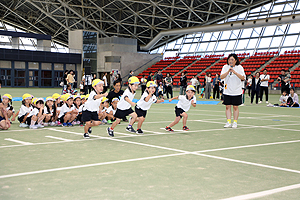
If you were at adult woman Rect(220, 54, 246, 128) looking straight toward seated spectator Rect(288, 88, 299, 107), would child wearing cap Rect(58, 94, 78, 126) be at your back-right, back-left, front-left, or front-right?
back-left

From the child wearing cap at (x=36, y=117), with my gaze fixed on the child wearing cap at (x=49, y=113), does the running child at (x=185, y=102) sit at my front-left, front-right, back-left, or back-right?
front-right

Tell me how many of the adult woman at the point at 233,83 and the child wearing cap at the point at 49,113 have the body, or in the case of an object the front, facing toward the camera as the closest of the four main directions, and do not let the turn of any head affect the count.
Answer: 2

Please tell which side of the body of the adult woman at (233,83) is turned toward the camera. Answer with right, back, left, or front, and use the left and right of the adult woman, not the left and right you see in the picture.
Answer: front

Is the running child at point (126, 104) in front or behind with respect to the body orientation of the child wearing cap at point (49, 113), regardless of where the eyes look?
in front

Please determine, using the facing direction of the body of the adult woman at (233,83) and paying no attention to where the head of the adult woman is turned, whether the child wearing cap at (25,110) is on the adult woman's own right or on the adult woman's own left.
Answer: on the adult woman's own right

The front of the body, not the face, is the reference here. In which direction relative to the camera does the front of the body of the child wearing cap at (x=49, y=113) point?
toward the camera

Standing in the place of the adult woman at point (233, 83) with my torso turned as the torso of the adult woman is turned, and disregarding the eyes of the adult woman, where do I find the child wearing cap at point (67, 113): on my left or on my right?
on my right

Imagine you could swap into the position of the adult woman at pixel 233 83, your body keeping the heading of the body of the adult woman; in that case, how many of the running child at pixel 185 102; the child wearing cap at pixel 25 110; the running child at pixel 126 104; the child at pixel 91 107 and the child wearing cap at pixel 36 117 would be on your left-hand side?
0
